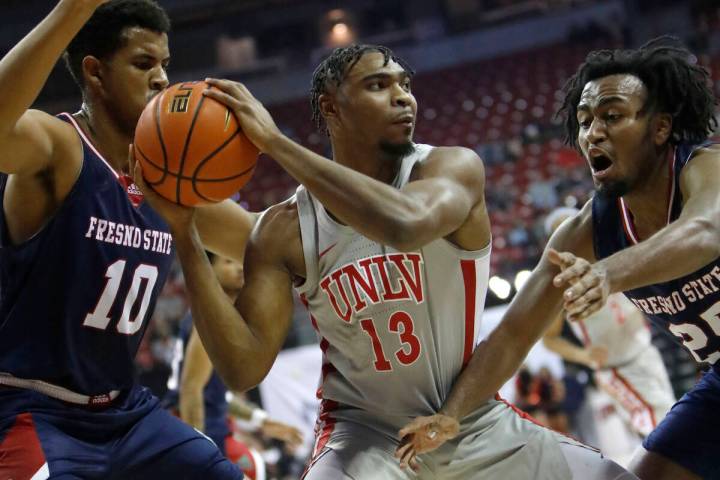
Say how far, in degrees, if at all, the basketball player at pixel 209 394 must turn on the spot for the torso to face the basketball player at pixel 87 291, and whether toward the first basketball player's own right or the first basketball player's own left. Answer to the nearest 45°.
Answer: approximately 90° to the first basketball player's own right

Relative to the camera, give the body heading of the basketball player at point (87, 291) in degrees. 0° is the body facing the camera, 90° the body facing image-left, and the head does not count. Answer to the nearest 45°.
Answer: approximately 315°

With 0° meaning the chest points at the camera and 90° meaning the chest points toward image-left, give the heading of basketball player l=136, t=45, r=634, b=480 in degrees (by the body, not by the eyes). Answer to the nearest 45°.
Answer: approximately 0°

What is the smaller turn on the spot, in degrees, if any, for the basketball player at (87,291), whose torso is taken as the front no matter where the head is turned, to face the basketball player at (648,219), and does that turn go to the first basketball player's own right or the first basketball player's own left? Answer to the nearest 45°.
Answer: approximately 45° to the first basketball player's own left

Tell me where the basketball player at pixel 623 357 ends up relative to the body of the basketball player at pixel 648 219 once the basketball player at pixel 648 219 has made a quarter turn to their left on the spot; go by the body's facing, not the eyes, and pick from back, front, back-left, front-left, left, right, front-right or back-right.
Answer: back-left

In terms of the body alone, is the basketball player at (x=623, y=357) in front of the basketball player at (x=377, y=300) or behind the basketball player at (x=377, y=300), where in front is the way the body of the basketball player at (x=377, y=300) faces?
behind

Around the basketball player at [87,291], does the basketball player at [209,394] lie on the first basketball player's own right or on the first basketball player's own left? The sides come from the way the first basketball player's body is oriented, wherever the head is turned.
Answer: on the first basketball player's own left
